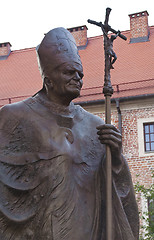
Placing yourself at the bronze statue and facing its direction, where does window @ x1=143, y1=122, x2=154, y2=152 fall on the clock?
The window is roughly at 8 o'clock from the bronze statue.

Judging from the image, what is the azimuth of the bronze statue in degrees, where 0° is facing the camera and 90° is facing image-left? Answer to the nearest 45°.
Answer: approximately 315°
